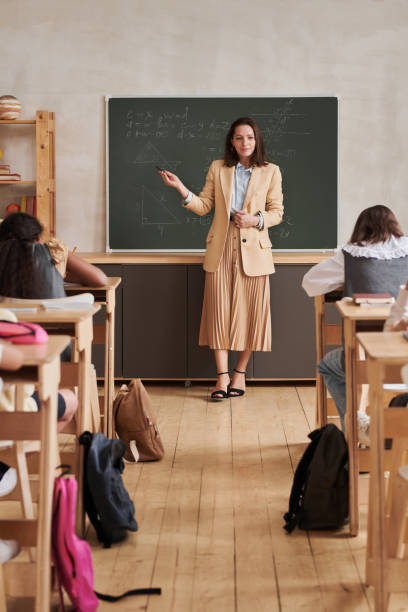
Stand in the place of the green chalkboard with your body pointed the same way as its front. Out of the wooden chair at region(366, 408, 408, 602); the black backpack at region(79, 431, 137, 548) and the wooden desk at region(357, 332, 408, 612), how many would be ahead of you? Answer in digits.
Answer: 3

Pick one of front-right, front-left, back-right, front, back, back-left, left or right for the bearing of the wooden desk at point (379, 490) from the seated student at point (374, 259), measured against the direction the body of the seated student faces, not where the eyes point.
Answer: back

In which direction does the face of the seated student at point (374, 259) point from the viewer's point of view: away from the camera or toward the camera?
away from the camera

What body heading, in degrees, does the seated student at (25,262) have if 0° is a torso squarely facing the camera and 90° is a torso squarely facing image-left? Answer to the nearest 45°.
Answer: approximately 180°

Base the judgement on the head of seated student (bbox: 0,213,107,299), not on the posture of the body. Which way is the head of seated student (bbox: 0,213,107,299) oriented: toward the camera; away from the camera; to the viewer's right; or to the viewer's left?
away from the camera

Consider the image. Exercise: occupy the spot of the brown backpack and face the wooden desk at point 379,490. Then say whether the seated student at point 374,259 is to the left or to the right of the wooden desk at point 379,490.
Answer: left

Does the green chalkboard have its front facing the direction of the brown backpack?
yes

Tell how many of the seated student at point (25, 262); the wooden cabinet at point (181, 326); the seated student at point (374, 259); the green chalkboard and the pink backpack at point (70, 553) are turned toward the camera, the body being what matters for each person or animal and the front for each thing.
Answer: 2
